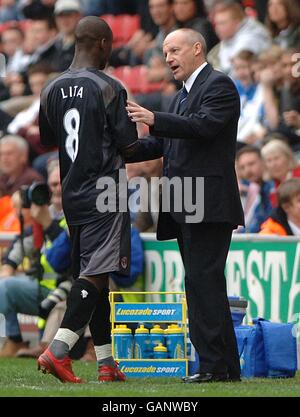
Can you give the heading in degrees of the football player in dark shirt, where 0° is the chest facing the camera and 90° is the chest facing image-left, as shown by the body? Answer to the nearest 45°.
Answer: approximately 225°

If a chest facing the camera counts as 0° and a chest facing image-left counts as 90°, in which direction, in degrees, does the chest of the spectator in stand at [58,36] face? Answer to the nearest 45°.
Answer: approximately 45°

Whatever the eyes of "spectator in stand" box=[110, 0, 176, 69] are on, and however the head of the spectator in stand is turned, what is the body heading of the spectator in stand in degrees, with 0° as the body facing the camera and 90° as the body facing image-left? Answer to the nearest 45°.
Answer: approximately 45°

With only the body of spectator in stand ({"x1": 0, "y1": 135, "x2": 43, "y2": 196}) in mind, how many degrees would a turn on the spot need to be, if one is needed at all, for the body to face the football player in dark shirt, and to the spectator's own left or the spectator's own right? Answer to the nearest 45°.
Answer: approximately 45° to the spectator's own left

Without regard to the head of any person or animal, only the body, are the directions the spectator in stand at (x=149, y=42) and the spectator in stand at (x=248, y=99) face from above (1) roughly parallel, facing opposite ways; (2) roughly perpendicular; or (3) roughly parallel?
roughly parallel

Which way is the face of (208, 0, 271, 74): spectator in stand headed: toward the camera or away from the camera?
toward the camera

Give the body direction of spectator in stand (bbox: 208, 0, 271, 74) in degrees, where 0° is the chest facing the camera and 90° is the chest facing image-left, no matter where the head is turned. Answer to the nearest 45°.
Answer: approximately 45°

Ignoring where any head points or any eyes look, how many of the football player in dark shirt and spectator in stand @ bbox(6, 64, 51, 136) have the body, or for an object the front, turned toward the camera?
1

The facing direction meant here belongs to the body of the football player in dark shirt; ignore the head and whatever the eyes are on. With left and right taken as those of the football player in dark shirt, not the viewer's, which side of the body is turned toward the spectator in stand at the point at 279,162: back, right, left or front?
front

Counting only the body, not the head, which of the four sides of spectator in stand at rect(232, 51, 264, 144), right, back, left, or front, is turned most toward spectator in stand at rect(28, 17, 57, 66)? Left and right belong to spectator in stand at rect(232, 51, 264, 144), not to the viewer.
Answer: right

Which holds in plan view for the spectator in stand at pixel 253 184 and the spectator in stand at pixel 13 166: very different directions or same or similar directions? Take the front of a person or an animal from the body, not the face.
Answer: same or similar directions

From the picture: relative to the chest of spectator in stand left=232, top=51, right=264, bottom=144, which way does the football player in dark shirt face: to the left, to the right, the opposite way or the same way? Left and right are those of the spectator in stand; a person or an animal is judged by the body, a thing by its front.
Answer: the opposite way

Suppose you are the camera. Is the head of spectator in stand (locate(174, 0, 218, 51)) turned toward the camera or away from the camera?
toward the camera

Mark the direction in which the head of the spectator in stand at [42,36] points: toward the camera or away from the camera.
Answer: toward the camera
